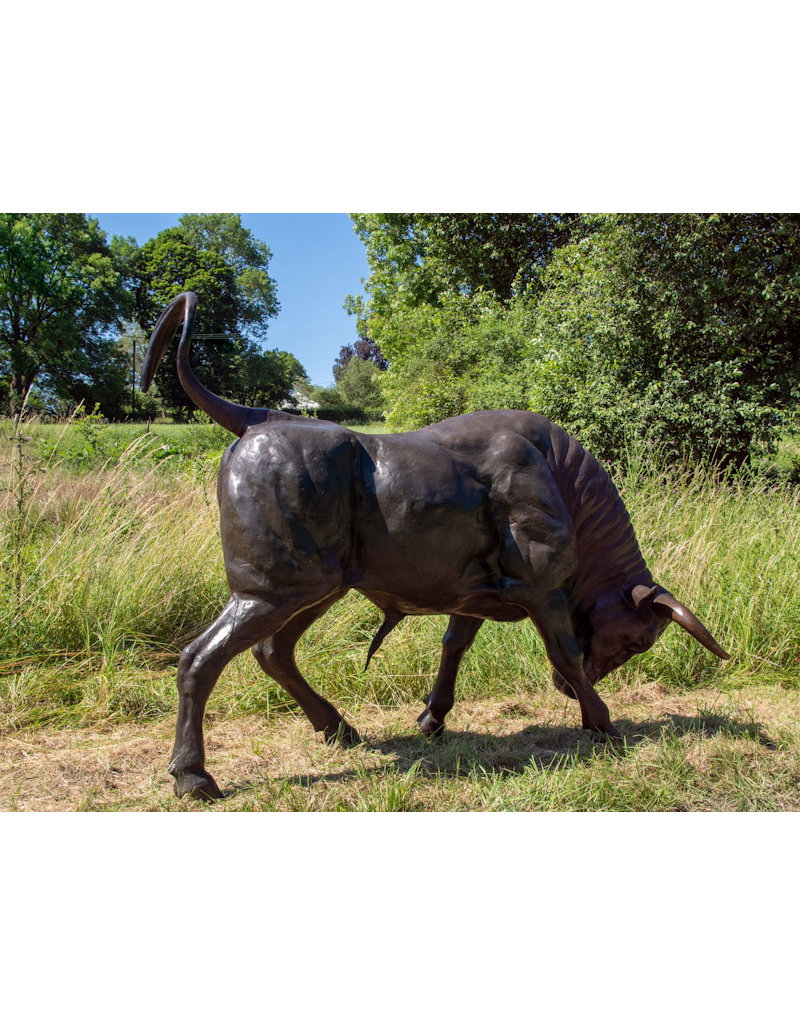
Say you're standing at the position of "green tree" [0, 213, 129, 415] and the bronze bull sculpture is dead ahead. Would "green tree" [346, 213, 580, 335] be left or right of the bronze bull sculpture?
left

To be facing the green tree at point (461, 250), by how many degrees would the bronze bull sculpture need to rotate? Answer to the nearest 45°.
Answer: approximately 90° to its left

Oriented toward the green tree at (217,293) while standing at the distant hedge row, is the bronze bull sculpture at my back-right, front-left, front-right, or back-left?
back-left

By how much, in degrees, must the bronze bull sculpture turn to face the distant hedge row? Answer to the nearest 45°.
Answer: approximately 90° to its left

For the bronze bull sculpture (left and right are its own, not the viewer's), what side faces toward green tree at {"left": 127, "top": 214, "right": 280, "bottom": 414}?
left

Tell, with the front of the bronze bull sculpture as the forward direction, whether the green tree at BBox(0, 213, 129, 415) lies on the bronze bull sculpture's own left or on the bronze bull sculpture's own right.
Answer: on the bronze bull sculpture's own left

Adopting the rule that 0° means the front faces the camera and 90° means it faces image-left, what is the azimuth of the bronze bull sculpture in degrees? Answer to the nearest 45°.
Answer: approximately 270°
